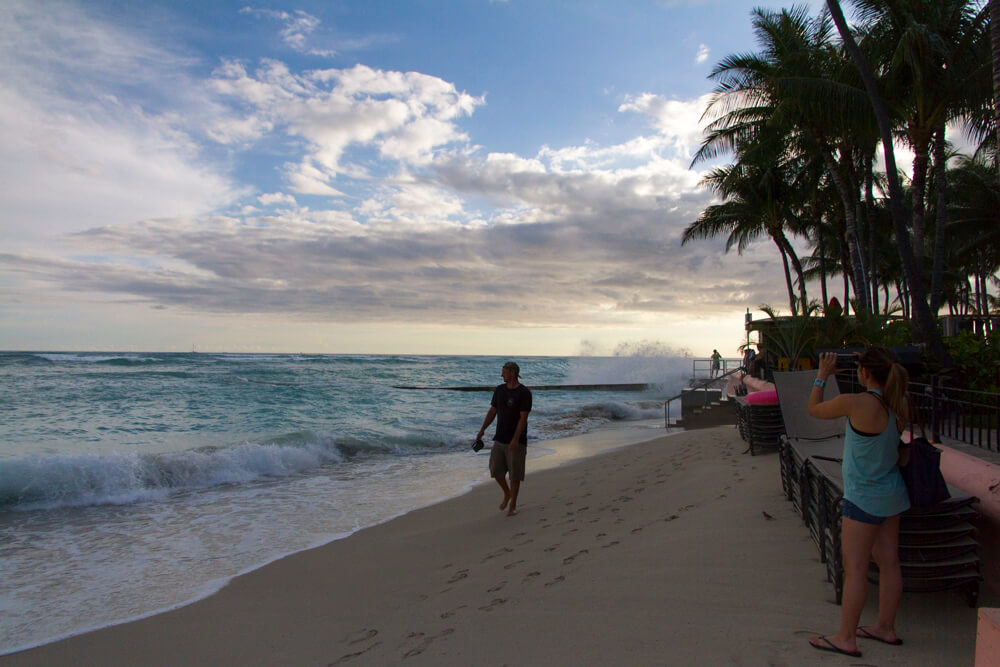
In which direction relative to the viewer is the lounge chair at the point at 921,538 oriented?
toward the camera

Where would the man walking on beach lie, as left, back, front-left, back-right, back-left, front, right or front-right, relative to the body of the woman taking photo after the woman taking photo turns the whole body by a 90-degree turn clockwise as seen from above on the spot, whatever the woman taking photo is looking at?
left

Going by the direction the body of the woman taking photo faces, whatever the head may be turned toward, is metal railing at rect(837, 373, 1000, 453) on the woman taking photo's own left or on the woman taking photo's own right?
on the woman taking photo's own right

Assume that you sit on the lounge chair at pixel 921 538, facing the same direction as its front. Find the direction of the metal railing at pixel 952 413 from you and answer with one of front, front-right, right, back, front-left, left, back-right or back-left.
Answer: back

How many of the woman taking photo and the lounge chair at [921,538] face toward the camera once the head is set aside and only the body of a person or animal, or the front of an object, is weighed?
1

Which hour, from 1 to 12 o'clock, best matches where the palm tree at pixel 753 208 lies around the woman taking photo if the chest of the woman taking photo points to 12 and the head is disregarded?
The palm tree is roughly at 1 o'clock from the woman taking photo.

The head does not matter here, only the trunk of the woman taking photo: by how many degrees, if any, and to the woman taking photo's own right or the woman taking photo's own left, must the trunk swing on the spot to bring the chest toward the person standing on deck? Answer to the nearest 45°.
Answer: approximately 45° to the woman taking photo's own right

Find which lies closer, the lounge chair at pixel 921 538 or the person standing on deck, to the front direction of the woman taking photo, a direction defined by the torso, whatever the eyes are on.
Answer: the person standing on deck

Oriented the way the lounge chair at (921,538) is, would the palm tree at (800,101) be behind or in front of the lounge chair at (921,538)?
behind

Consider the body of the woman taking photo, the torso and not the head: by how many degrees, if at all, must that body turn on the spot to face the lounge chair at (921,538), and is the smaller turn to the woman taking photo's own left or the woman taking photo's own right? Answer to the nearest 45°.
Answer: approximately 90° to the woman taking photo's own right

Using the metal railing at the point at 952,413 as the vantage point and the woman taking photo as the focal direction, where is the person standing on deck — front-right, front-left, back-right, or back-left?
back-right

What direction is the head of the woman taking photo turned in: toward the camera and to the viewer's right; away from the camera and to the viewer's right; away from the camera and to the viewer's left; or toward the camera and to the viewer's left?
away from the camera and to the viewer's left

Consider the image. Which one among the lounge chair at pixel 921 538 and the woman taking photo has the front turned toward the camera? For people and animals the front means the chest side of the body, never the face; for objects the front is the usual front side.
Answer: the lounge chair

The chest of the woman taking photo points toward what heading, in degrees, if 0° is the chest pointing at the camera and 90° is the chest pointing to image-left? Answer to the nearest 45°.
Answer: approximately 135°

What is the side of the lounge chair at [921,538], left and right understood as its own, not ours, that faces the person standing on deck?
back

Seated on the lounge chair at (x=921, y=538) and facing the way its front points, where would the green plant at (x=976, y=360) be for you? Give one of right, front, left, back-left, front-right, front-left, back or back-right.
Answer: back

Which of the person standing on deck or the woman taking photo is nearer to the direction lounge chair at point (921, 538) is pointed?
the woman taking photo

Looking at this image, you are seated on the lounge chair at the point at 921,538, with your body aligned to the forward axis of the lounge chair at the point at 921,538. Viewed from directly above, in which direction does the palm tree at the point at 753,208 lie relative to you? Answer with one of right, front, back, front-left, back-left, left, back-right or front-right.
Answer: back
